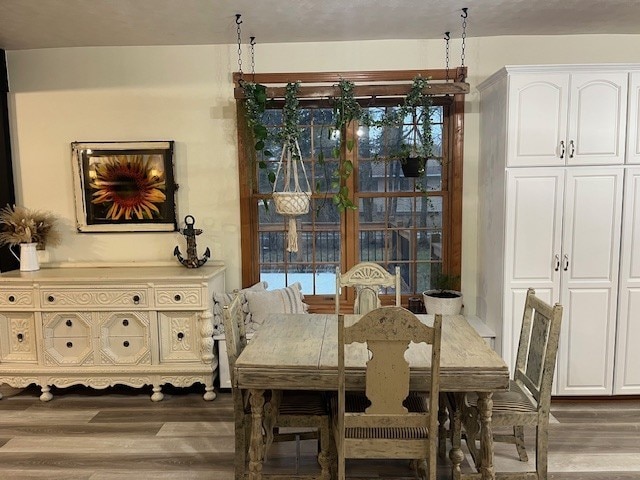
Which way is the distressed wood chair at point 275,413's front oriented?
to the viewer's right

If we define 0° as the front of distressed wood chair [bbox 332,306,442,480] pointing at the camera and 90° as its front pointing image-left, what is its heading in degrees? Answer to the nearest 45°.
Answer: approximately 180°

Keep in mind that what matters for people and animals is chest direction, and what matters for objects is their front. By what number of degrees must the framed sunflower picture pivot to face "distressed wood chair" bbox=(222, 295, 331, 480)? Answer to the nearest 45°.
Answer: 0° — it already faces it

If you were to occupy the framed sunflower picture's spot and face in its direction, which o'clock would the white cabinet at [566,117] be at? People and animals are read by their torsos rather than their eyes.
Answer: The white cabinet is roughly at 10 o'clock from the framed sunflower picture.

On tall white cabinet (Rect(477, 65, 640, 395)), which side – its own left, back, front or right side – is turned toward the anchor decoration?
right

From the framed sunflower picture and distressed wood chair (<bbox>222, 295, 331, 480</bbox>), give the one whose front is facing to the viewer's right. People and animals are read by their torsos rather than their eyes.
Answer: the distressed wood chair

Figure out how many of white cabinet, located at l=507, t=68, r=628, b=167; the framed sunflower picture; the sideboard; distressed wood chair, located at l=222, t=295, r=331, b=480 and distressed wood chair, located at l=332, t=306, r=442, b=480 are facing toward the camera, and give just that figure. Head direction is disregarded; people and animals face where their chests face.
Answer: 3

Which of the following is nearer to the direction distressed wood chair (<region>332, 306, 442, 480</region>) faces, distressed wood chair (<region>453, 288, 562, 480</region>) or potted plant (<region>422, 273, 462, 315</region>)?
the potted plant

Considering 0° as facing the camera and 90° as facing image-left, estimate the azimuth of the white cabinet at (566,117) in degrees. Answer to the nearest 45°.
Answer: approximately 0°

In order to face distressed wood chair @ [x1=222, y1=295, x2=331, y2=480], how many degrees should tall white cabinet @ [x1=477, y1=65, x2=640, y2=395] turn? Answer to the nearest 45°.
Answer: approximately 45° to its right
